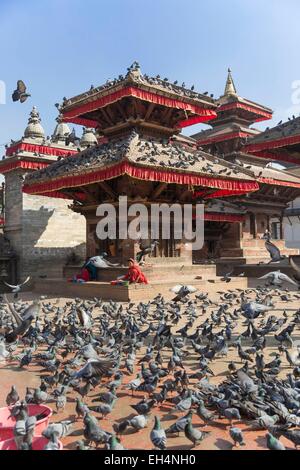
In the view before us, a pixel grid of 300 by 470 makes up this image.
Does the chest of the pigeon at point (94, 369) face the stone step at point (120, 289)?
no

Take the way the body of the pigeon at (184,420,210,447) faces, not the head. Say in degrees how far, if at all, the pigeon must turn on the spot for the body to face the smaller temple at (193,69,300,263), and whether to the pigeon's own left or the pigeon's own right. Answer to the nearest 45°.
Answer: approximately 90° to the pigeon's own right

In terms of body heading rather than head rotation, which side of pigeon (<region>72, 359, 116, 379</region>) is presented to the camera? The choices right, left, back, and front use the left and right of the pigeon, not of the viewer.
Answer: left

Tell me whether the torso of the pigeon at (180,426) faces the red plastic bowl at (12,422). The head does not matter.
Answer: no

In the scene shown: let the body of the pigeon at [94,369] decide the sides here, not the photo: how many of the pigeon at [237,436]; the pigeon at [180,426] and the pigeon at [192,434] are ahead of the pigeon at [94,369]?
0
